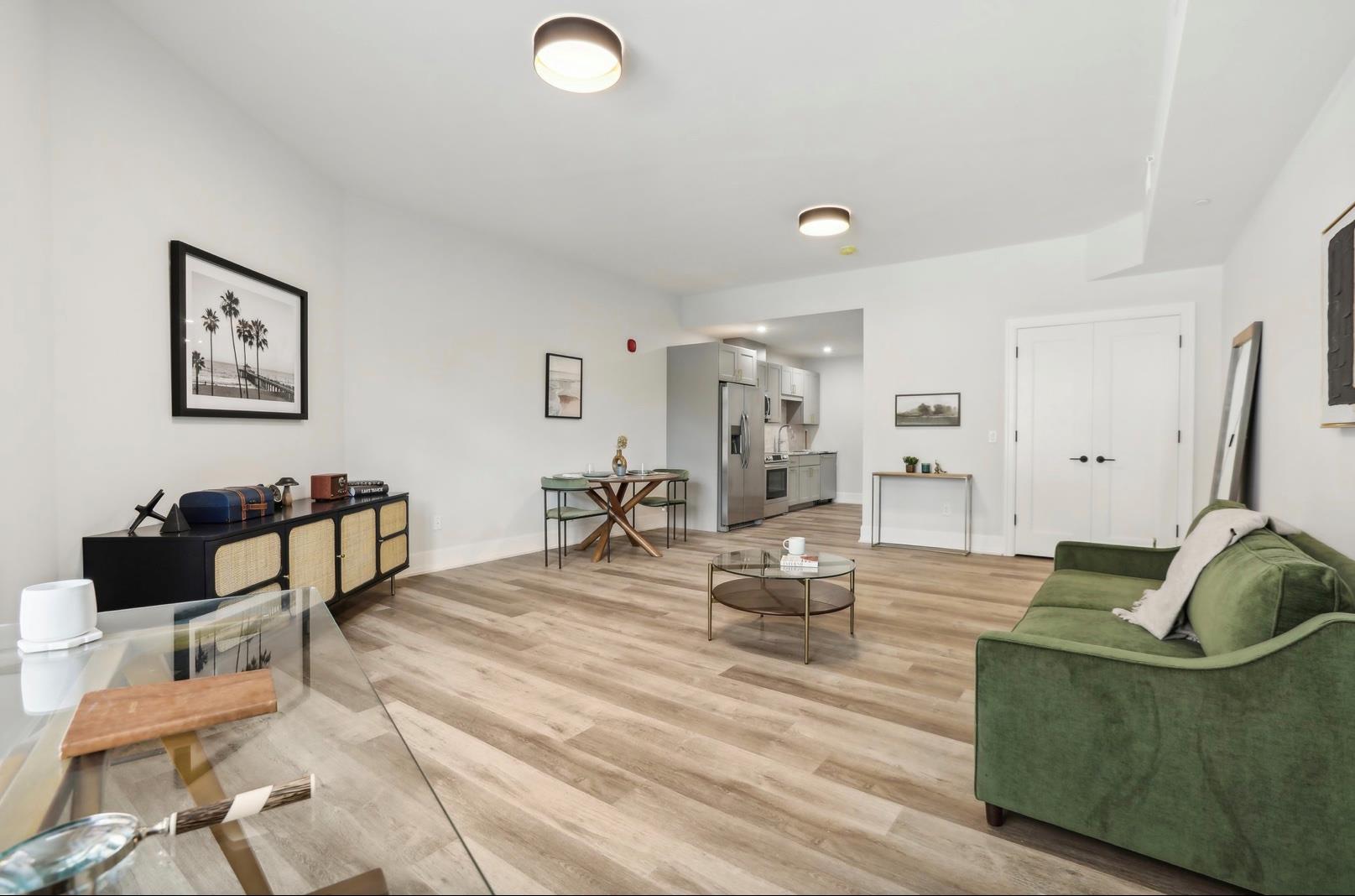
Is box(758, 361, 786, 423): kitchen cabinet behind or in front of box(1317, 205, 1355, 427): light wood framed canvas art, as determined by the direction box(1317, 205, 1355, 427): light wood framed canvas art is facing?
in front

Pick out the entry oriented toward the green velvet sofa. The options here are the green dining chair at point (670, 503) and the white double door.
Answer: the white double door

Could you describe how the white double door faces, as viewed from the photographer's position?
facing the viewer

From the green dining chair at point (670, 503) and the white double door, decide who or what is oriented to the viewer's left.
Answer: the green dining chair

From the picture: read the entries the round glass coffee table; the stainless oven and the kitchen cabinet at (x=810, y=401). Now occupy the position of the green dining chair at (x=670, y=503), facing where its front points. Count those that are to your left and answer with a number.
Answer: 1

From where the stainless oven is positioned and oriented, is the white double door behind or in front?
in front

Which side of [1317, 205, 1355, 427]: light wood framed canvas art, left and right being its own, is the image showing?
left

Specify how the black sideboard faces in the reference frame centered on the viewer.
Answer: facing the viewer and to the right of the viewer

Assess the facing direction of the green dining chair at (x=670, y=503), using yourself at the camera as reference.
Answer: facing to the left of the viewer

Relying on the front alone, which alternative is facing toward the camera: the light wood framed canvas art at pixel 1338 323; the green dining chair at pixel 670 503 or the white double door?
the white double door

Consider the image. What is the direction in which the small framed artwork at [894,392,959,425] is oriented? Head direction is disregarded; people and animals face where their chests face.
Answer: toward the camera
